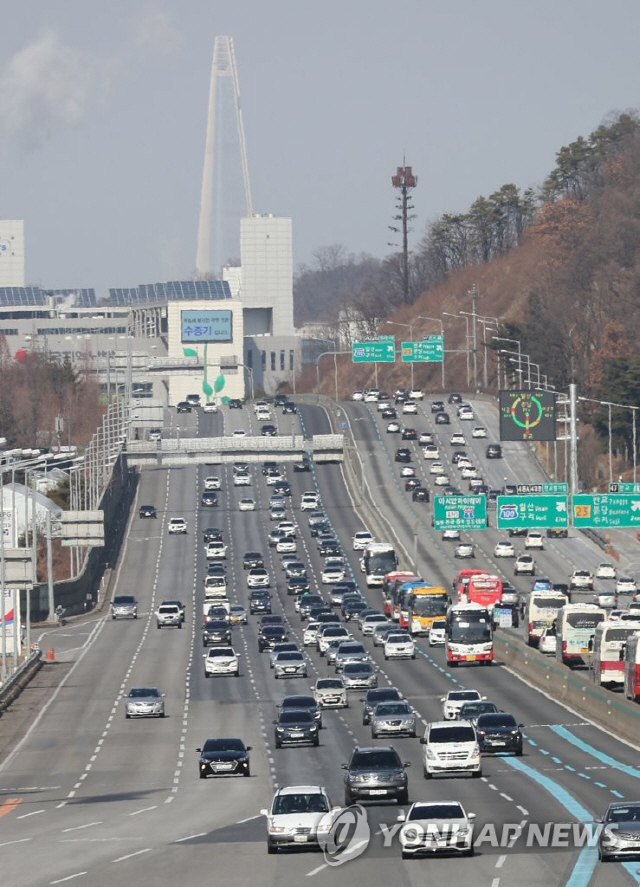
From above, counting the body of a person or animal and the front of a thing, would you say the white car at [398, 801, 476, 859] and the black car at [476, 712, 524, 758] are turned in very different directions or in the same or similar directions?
same or similar directions

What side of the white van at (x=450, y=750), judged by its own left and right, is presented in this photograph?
front

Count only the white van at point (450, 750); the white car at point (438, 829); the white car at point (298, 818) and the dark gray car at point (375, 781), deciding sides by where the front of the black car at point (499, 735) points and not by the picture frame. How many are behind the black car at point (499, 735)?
0

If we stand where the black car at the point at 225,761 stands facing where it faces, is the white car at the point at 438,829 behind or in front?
in front

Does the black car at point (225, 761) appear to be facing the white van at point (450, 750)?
no

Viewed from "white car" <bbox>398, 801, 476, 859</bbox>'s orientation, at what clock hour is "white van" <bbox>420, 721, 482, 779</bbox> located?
The white van is roughly at 6 o'clock from the white car.

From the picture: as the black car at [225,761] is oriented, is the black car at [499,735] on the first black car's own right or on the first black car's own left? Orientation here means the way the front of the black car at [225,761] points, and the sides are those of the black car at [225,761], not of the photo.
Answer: on the first black car's own left

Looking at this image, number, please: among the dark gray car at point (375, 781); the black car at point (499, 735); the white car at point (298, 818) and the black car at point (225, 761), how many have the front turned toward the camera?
4

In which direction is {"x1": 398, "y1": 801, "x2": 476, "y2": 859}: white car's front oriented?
toward the camera

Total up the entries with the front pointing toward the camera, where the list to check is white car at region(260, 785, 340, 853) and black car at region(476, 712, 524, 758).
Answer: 2

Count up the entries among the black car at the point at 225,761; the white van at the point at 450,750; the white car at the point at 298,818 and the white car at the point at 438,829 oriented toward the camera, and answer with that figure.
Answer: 4

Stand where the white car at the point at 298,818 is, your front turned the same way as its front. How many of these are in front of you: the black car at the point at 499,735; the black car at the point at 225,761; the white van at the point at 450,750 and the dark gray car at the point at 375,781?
0

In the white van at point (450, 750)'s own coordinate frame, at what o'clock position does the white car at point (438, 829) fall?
The white car is roughly at 12 o'clock from the white van.

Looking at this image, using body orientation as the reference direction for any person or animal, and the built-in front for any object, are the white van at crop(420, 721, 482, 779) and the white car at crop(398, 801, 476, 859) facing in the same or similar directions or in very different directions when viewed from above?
same or similar directions

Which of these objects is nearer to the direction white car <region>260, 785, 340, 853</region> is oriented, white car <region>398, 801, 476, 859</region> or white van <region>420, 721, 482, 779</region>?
the white car

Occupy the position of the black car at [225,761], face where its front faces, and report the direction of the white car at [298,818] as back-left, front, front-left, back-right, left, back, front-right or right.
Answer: front

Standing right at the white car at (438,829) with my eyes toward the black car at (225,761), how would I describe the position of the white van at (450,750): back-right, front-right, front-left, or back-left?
front-right
